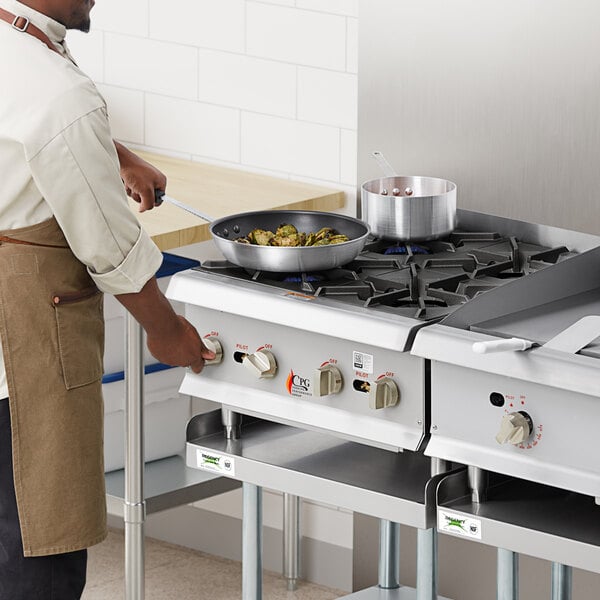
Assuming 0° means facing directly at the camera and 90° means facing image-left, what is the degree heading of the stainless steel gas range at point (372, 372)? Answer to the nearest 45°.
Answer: approximately 45°

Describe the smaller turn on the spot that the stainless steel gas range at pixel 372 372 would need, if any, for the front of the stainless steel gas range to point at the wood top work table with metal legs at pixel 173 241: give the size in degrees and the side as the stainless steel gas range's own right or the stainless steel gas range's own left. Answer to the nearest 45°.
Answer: approximately 90° to the stainless steel gas range's own right
